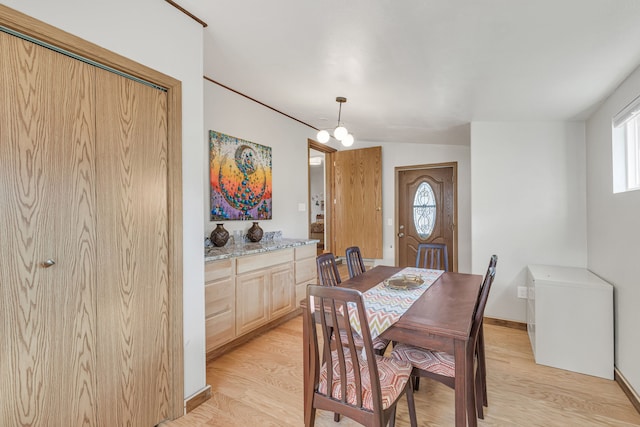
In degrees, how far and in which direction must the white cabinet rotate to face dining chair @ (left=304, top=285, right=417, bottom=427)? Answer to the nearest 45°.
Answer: approximately 90° to its left

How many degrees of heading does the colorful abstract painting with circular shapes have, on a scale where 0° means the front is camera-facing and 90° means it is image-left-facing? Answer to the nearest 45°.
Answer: approximately 315°

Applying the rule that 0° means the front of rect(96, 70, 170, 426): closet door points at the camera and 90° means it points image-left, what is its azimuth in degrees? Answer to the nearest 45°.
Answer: approximately 315°

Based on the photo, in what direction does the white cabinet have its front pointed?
to the viewer's left

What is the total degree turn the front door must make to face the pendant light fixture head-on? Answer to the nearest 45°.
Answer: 0° — it already faces it

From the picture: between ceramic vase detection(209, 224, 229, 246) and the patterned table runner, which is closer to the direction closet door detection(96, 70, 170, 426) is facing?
the patterned table runner

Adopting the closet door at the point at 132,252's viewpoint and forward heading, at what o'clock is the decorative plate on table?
The decorative plate on table is roughly at 11 o'clock from the closet door.

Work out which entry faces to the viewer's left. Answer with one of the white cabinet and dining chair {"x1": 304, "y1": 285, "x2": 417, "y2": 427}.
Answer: the white cabinet

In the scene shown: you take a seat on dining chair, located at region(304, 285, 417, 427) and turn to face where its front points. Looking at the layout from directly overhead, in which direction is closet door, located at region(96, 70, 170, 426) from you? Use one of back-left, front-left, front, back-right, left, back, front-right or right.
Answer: back-left

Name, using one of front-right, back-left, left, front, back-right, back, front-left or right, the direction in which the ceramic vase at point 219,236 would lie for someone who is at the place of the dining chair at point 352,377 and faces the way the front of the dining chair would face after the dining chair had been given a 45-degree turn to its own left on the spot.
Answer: front-left
